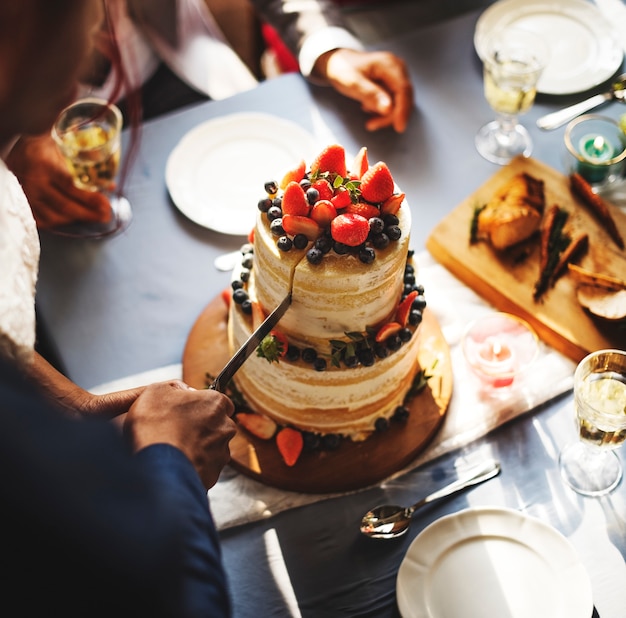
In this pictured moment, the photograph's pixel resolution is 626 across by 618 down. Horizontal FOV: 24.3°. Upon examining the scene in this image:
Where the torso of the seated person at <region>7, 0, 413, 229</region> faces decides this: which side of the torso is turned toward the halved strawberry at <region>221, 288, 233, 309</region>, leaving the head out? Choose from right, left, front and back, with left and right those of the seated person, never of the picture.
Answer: front

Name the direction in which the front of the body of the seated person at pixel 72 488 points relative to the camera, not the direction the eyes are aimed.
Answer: to the viewer's right

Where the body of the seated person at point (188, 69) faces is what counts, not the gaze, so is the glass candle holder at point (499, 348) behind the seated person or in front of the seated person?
in front

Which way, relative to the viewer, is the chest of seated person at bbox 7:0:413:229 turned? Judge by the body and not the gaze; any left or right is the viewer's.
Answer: facing the viewer

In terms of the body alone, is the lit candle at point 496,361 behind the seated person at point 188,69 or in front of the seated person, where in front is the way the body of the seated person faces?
in front

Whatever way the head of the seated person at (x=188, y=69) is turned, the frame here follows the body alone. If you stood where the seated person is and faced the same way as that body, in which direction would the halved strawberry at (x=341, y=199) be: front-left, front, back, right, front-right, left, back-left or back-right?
front

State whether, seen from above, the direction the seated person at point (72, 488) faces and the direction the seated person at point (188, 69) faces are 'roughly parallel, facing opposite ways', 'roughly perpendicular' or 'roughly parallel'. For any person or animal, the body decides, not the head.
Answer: roughly perpendicular

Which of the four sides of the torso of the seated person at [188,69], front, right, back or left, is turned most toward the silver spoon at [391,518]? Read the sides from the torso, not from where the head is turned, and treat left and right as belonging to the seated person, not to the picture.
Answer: front
